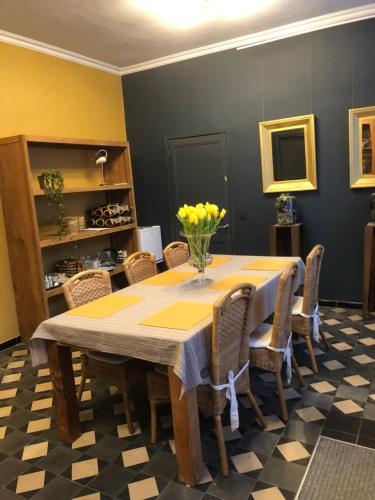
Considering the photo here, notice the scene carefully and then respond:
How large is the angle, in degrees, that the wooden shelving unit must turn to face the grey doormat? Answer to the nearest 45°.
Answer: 0° — it already faces it

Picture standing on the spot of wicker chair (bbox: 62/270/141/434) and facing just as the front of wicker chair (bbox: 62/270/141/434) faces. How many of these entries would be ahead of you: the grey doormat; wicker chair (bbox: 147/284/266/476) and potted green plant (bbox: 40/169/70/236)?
2

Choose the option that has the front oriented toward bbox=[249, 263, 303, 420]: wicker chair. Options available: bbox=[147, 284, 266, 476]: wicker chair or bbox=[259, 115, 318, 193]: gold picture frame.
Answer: the gold picture frame

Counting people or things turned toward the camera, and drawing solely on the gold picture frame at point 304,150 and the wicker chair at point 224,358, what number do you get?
1

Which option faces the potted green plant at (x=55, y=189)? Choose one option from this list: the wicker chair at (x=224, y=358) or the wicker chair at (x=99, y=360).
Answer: the wicker chair at (x=224, y=358)

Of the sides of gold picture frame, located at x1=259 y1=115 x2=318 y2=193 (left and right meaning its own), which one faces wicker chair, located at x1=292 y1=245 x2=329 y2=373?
front

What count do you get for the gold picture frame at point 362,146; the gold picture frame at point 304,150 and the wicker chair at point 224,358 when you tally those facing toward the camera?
2

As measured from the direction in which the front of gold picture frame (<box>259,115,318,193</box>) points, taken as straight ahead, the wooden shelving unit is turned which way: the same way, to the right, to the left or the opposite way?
to the left

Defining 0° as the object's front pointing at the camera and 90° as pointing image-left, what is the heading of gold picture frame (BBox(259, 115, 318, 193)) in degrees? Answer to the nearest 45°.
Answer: approximately 0°

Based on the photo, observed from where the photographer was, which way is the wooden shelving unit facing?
facing the viewer and to the right of the viewer

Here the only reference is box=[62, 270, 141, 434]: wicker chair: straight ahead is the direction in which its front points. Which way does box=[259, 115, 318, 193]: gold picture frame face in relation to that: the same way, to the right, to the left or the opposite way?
to the right

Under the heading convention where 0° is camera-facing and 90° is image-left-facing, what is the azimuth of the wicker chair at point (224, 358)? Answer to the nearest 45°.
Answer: approximately 135°
